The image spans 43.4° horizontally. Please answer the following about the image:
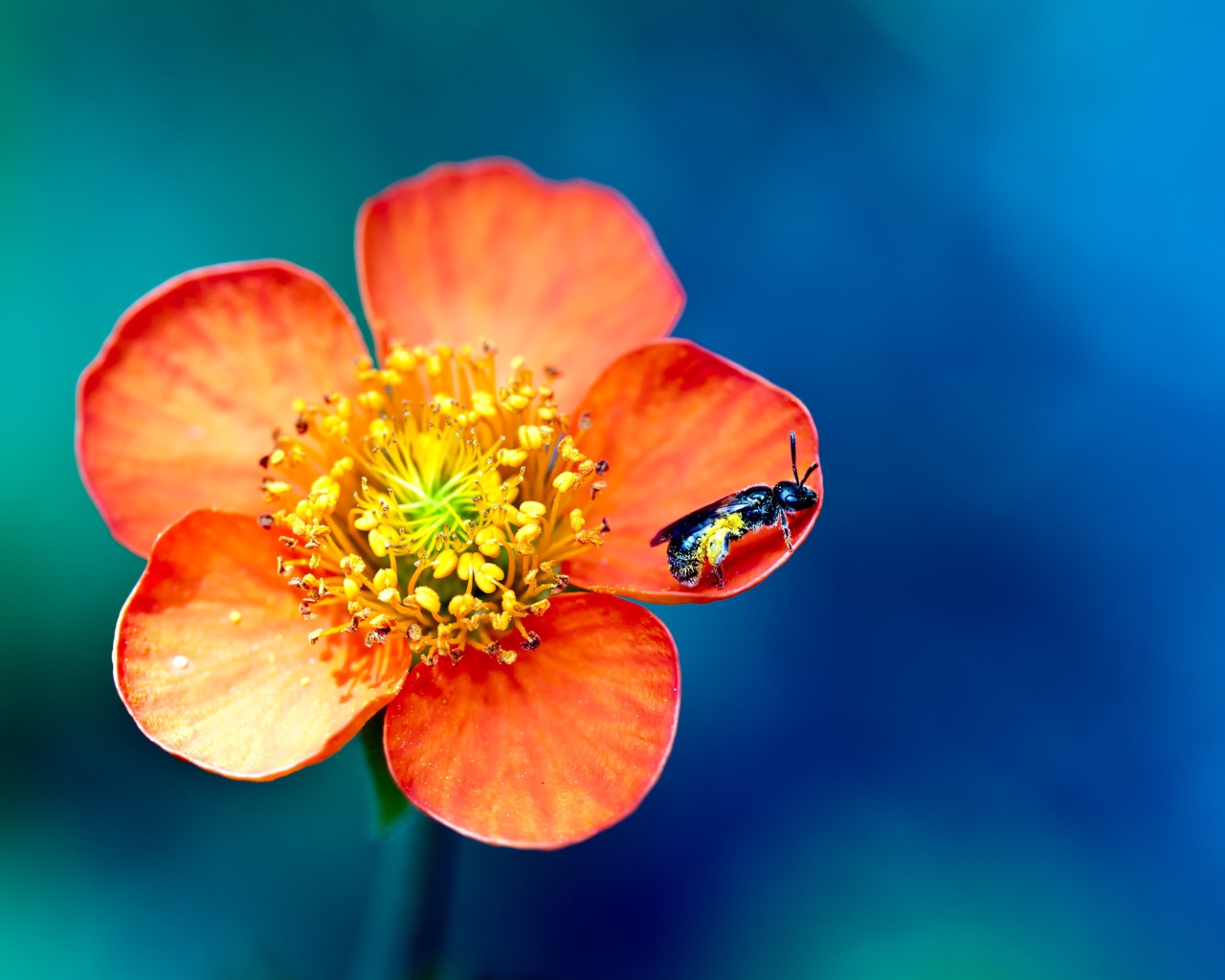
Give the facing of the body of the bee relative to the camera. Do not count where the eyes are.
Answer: to the viewer's right
